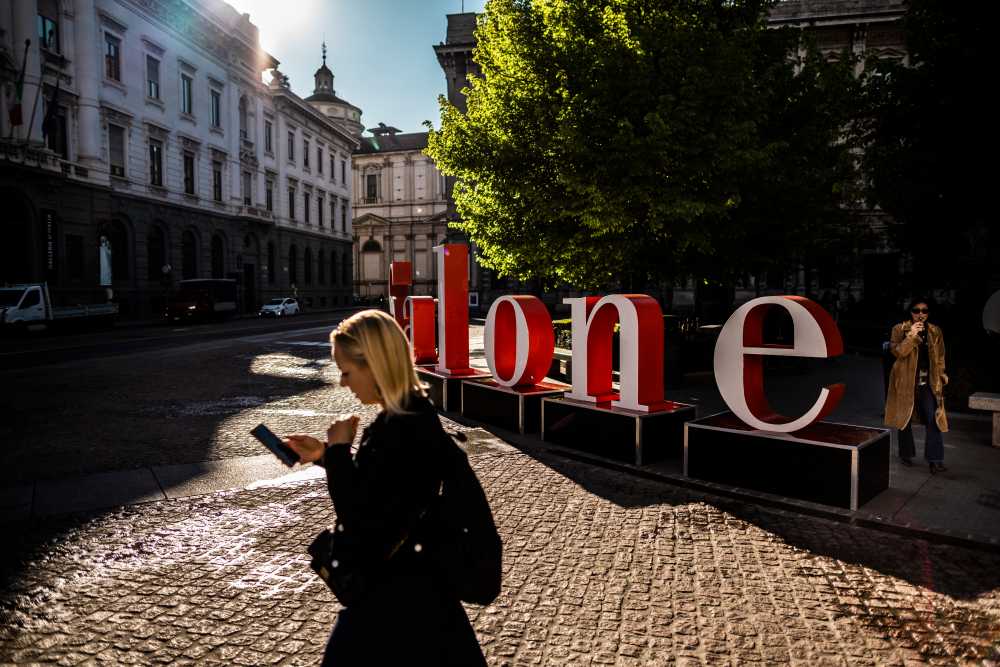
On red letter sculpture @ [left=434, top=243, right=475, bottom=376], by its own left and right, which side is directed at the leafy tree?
back

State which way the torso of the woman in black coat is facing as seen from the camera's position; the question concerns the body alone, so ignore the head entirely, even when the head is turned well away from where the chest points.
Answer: to the viewer's left

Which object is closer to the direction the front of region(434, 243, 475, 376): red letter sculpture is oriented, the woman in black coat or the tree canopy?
the woman in black coat

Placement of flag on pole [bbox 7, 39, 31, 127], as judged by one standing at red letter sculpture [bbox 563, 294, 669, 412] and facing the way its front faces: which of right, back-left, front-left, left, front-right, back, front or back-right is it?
right

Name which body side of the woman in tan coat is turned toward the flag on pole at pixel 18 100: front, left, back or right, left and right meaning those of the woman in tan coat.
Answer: right

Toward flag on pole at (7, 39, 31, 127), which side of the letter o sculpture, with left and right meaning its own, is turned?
right

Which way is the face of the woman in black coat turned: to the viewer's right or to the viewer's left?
to the viewer's left

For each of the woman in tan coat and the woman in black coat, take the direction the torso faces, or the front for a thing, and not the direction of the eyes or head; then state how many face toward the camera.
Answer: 1
